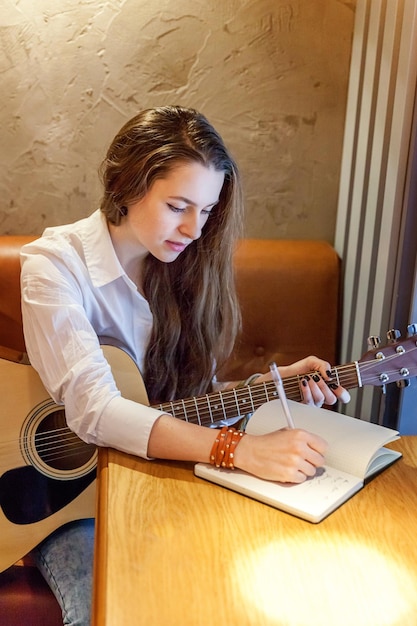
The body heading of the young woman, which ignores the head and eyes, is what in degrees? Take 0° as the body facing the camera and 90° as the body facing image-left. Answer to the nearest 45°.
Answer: approximately 315°
